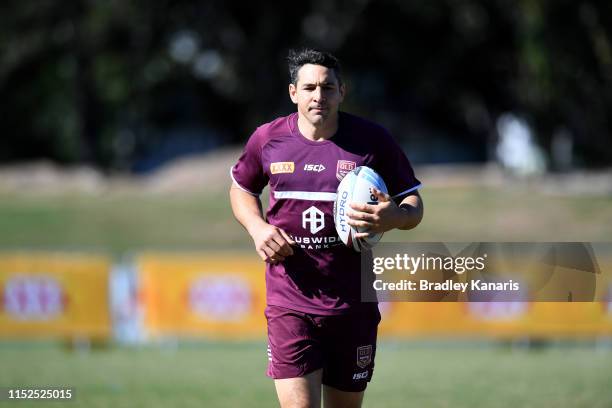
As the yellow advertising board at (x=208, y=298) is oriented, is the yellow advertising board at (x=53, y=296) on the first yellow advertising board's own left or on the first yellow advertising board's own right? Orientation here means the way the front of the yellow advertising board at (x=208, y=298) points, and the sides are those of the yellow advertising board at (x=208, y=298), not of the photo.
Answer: on the first yellow advertising board's own right

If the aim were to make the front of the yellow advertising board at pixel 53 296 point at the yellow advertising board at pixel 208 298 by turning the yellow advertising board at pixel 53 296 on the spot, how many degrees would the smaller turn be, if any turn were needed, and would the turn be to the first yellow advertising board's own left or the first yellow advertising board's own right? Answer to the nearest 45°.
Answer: approximately 90° to the first yellow advertising board's own left

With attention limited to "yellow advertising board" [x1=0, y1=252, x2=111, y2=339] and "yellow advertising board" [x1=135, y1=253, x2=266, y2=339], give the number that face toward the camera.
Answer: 2

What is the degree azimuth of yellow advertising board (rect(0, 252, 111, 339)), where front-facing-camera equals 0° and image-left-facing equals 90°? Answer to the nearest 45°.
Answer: approximately 0°

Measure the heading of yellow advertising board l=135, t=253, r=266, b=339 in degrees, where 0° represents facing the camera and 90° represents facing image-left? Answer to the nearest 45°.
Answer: approximately 0°
